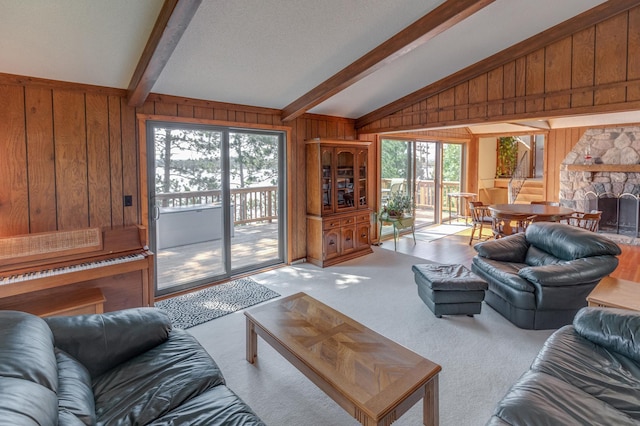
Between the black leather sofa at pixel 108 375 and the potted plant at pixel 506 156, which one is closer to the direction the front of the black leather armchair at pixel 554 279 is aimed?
the black leather sofa

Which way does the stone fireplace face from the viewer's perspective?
toward the camera

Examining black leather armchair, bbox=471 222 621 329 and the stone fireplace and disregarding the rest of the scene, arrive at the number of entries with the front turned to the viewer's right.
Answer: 0

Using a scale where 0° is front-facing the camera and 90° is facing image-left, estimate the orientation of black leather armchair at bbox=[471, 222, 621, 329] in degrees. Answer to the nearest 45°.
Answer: approximately 45°

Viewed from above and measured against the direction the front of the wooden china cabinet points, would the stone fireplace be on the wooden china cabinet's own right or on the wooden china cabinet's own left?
on the wooden china cabinet's own left

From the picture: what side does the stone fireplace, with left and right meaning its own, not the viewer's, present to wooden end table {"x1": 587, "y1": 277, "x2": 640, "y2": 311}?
front

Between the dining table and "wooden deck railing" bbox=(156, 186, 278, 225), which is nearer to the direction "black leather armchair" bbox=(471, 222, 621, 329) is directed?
the wooden deck railing

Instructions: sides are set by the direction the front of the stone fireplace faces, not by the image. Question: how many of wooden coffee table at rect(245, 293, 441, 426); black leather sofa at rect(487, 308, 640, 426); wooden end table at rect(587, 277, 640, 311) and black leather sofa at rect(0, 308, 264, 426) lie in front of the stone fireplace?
4

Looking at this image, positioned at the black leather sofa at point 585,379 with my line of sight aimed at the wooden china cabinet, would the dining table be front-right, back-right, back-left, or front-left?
front-right

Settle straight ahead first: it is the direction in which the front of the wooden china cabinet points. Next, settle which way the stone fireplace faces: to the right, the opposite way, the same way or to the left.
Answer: to the right

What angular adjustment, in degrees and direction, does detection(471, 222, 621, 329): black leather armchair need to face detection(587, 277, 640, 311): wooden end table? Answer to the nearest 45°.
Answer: approximately 90° to its left

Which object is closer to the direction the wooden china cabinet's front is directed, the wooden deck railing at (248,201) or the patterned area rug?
the patterned area rug
